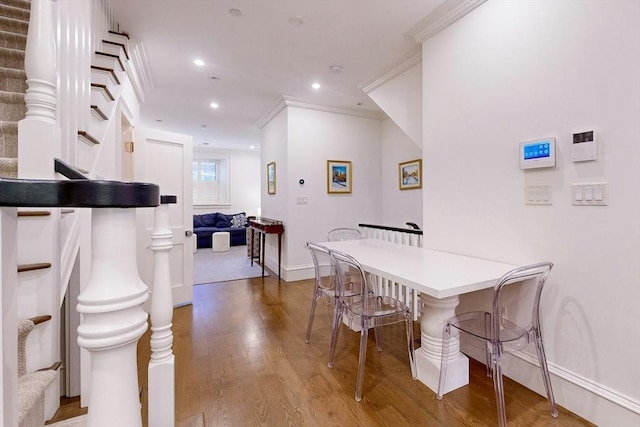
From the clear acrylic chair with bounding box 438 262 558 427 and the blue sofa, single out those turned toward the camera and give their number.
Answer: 1

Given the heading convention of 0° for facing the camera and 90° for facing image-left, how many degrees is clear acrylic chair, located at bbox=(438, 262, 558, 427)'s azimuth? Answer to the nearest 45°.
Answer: approximately 135°

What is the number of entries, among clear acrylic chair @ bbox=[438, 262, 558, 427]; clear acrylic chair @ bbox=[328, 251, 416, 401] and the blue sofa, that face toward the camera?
1

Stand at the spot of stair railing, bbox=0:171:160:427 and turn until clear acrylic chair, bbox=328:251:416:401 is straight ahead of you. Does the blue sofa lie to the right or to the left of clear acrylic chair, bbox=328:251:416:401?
left

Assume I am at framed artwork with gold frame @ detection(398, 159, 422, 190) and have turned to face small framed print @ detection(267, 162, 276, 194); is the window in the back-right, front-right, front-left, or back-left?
front-right

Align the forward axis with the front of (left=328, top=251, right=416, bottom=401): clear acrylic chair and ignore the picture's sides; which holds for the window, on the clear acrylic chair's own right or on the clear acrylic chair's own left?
on the clear acrylic chair's own left

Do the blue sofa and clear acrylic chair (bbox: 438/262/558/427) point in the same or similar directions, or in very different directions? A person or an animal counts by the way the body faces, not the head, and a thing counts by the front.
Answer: very different directions

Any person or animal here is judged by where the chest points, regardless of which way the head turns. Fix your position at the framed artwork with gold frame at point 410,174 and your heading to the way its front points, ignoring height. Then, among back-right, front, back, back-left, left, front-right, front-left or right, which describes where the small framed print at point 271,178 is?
front-right

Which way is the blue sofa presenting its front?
toward the camera

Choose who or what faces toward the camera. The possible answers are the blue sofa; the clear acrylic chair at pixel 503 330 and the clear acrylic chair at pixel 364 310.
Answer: the blue sofa

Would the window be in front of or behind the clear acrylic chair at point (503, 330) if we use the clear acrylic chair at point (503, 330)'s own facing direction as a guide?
in front

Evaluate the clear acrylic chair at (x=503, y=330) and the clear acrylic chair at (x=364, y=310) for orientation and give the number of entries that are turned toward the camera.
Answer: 0

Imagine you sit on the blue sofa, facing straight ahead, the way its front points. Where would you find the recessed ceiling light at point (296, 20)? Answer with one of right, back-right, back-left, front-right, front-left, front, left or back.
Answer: front

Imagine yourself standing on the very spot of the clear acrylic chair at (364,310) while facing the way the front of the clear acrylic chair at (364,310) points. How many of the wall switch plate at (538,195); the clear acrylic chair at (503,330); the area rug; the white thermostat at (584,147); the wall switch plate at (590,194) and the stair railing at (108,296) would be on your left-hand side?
1

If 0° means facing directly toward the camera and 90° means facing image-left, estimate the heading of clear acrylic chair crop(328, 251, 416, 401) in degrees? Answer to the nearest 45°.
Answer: approximately 225°

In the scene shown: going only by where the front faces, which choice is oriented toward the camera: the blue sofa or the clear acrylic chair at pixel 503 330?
the blue sofa
